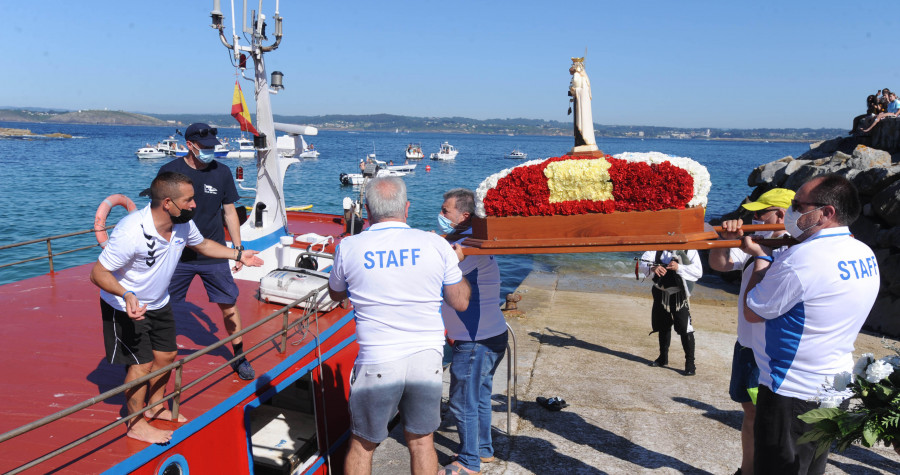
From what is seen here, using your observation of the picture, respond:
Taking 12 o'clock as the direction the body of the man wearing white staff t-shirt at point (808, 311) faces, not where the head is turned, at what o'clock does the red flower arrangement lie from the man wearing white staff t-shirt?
The red flower arrangement is roughly at 11 o'clock from the man wearing white staff t-shirt.

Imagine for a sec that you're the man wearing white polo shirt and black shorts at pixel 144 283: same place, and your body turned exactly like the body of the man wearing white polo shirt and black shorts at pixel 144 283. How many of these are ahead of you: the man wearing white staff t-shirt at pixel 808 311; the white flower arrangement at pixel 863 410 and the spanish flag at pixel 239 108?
2

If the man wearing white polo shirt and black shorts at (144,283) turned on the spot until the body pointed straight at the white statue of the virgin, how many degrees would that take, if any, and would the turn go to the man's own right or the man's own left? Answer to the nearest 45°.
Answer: approximately 45° to the man's own left

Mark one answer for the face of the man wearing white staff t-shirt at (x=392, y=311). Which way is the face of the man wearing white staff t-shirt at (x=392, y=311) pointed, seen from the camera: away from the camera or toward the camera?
away from the camera

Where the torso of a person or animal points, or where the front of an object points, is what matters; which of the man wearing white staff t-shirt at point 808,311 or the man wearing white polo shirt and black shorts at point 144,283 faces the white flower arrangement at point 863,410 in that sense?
the man wearing white polo shirt and black shorts at point 144,283

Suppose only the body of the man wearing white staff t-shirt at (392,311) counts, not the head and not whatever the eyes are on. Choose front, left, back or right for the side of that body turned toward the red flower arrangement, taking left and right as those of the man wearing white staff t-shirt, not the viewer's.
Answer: right

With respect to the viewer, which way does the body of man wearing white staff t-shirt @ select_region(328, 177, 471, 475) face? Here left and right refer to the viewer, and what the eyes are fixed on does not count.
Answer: facing away from the viewer
